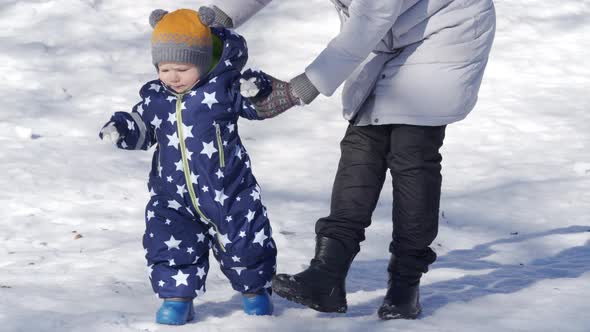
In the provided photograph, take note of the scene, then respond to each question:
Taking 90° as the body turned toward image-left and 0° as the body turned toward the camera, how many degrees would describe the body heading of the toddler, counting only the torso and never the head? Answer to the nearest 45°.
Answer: approximately 45°

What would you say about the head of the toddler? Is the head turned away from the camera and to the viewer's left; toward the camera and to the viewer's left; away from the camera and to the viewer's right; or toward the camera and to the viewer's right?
toward the camera and to the viewer's left

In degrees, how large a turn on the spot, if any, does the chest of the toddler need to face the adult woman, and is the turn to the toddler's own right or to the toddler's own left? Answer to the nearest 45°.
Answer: approximately 135° to the toddler's own left
